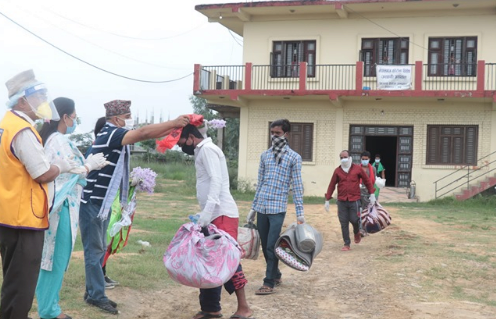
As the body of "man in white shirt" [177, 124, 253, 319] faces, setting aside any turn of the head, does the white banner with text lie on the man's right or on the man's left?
on the man's right

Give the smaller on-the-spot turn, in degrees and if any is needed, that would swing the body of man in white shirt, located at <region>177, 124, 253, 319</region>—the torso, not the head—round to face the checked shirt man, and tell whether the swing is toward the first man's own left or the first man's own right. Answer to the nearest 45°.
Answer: approximately 135° to the first man's own right

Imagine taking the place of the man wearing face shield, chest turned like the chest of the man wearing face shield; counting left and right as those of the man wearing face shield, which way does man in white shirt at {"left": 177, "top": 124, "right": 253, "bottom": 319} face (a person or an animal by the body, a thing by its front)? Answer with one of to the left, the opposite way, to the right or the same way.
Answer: the opposite way

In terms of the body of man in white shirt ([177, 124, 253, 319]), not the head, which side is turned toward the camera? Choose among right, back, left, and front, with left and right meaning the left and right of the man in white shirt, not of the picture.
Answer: left

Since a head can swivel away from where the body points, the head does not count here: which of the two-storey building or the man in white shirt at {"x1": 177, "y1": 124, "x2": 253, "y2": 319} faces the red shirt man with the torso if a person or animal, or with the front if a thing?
the two-storey building

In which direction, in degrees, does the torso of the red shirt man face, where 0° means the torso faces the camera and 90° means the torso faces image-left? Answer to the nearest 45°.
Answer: approximately 0°

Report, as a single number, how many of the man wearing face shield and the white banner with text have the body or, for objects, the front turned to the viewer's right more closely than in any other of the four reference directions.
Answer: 1

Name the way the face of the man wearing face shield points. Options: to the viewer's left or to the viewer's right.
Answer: to the viewer's right

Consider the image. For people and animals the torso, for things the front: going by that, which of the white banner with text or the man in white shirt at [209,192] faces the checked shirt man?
the white banner with text

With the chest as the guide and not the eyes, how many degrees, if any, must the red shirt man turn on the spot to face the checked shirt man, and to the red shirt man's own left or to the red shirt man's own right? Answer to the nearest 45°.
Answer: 0° — they already face them

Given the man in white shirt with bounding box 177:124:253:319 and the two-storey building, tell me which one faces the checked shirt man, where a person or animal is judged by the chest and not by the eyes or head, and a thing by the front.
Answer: the two-storey building

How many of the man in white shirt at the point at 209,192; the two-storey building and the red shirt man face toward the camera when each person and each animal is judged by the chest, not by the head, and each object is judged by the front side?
2

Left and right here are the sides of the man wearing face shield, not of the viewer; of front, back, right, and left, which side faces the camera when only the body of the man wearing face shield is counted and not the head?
right

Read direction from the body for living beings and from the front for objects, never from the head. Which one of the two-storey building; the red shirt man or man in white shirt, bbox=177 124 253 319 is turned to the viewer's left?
the man in white shirt
